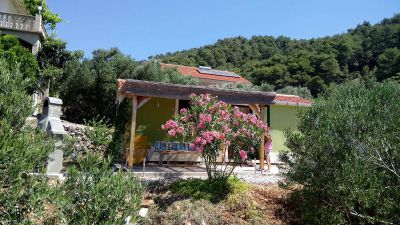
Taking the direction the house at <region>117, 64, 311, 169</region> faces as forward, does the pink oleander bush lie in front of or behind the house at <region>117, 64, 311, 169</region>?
in front

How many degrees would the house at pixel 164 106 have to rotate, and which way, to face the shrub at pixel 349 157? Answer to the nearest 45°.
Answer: approximately 45° to its left

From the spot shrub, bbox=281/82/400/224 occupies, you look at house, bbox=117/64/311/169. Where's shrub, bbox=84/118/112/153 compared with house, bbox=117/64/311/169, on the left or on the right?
left

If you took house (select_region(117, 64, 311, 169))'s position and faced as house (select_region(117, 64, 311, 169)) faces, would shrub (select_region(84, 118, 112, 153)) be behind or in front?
in front

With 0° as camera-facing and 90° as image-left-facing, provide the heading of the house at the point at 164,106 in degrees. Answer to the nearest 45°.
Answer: approximately 0°

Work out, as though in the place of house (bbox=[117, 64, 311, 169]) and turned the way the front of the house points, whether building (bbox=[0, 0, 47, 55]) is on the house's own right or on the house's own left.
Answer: on the house's own right
